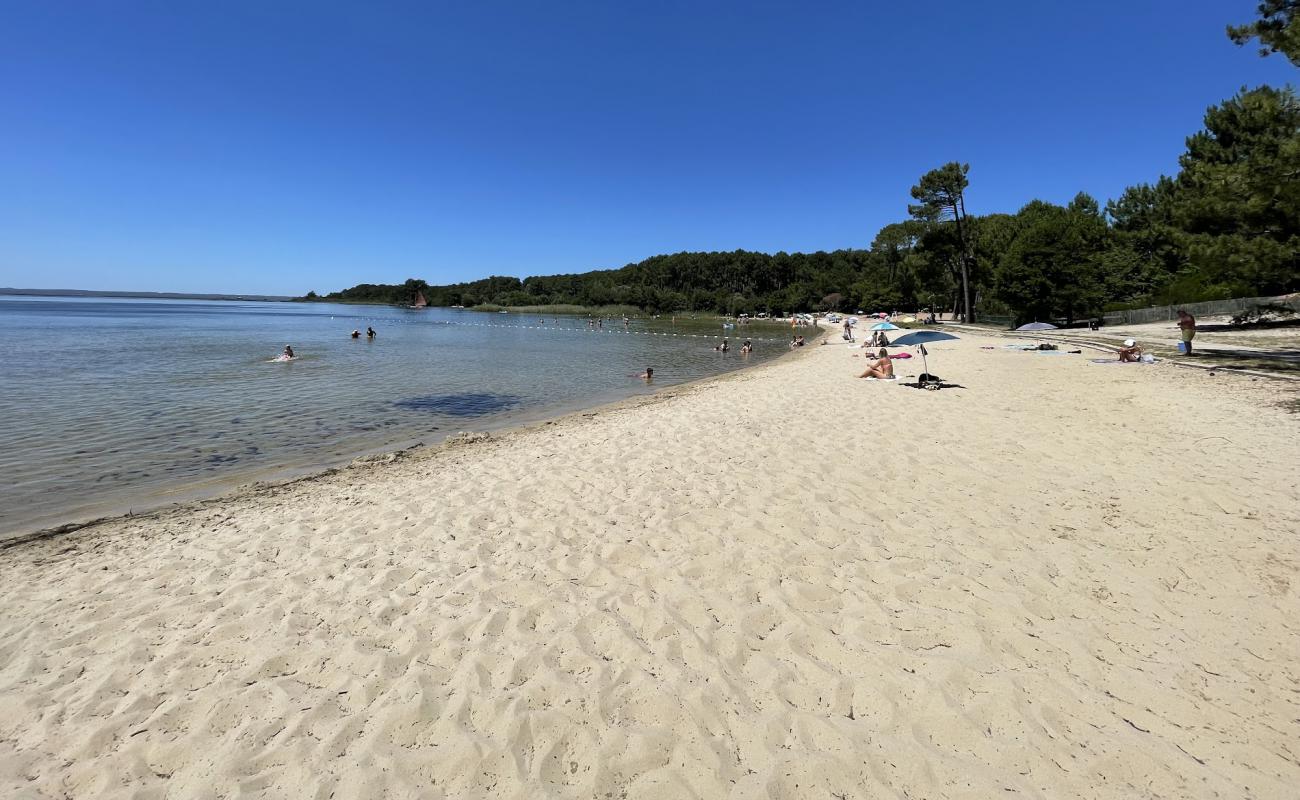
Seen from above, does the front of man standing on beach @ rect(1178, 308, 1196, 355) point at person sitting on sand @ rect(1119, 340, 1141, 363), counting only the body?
no
